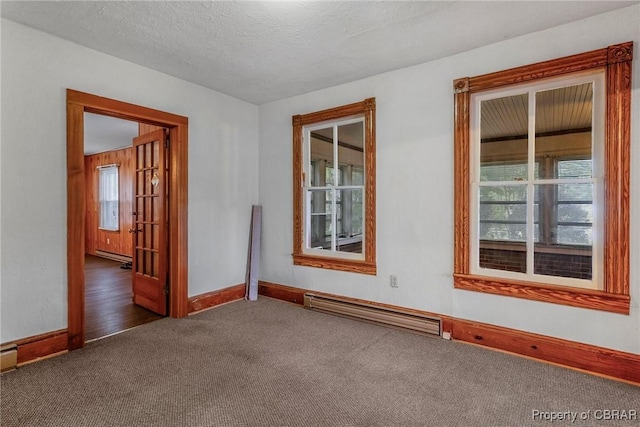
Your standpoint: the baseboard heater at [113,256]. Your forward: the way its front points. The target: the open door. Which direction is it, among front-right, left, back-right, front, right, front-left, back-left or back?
front-left

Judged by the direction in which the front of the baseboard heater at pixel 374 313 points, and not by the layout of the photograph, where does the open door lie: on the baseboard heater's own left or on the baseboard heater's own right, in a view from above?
on the baseboard heater's own right

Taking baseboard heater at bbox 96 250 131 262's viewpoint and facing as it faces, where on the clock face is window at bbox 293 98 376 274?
The window is roughly at 10 o'clock from the baseboard heater.

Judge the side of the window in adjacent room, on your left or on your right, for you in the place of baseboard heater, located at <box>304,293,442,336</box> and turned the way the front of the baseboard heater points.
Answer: on your right

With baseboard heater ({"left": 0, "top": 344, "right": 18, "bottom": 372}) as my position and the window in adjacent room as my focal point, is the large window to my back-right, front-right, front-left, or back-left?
back-right

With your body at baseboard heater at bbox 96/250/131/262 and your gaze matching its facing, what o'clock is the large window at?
The large window is roughly at 10 o'clock from the baseboard heater.

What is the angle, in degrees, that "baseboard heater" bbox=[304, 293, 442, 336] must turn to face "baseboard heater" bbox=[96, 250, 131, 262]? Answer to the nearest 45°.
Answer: approximately 90° to its right

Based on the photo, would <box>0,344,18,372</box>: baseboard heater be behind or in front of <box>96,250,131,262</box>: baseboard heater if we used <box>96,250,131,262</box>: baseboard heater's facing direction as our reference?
in front

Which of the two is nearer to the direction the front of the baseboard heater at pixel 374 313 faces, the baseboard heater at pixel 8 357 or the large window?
the baseboard heater

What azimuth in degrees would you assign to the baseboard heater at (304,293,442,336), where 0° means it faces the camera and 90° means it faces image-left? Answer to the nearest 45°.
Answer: approximately 45°

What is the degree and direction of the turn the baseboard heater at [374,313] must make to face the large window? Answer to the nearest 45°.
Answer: approximately 135° to its left
